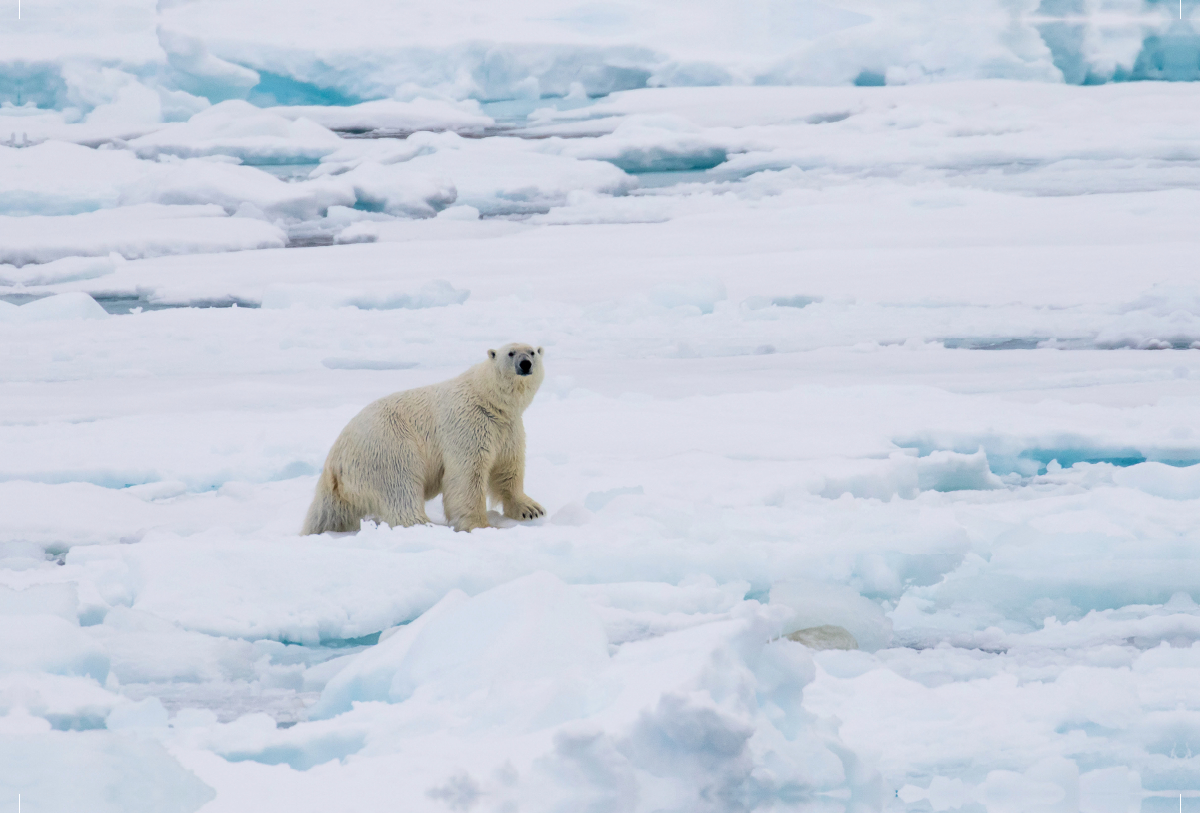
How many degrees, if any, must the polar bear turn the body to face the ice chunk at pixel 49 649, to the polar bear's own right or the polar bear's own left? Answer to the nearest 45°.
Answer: approximately 135° to the polar bear's own right

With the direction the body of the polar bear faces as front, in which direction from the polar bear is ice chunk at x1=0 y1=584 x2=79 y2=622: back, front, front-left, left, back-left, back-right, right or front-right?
back-right

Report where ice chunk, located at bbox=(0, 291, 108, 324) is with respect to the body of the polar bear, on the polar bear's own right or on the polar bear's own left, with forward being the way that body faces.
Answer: on the polar bear's own left

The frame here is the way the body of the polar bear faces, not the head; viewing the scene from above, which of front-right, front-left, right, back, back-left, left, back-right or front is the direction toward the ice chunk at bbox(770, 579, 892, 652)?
front-right

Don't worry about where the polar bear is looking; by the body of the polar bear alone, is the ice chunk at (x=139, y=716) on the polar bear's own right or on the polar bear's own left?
on the polar bear's own right

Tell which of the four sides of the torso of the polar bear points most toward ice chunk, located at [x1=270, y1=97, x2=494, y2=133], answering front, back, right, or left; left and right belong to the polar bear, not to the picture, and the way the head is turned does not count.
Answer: left

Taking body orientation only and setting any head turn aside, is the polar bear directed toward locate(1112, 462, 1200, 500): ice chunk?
yes

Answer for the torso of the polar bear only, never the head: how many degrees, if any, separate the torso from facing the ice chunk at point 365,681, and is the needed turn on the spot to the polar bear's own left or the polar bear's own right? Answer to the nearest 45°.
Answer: approximately 90° to the polar bear's own right

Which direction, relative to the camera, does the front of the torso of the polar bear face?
to the viewer's right

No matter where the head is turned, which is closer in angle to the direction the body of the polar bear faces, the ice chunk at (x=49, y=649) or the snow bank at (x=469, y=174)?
the snow bank

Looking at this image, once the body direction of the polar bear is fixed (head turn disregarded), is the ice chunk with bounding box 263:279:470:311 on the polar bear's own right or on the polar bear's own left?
on the polar bear's own left

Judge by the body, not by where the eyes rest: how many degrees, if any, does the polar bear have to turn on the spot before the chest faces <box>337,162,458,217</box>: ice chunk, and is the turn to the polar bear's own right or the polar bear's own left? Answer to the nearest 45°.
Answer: approximately 90° to the polar bear's own left

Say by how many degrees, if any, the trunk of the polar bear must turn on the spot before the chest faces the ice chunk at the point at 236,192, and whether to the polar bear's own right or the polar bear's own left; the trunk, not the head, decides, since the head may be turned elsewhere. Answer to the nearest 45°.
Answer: approximately 90° to the polar bear's own left

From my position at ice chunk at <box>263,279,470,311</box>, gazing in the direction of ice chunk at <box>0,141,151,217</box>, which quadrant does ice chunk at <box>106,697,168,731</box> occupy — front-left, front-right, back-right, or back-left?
back-left

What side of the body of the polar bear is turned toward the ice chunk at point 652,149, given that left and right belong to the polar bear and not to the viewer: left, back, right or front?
left

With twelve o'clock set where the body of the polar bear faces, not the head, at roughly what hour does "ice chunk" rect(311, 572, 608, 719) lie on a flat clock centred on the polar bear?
The ice chunk is roughly at 3 o'clock from the polar bear.

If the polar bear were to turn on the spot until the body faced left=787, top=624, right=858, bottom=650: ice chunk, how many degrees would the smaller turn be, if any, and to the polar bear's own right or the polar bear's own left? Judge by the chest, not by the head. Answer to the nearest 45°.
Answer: approximately 45° to the polar bear's own right

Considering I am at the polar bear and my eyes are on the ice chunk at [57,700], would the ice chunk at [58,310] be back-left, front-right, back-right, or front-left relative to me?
back-right
